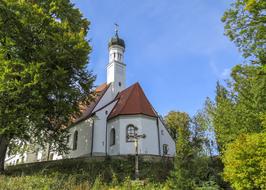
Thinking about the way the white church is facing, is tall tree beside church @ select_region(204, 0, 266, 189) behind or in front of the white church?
behind

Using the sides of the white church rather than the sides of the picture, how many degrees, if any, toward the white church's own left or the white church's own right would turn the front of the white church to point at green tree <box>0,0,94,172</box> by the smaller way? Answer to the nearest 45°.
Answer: approximately 90° to the white church's own left

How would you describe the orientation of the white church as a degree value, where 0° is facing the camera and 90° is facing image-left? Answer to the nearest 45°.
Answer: approximately 135°

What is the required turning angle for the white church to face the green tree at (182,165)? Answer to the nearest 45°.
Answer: approximately 135° to its left

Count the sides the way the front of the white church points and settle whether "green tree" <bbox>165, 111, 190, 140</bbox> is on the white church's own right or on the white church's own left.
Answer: on the white church's own right

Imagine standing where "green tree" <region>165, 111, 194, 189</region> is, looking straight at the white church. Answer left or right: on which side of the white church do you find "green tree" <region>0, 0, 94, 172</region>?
left
